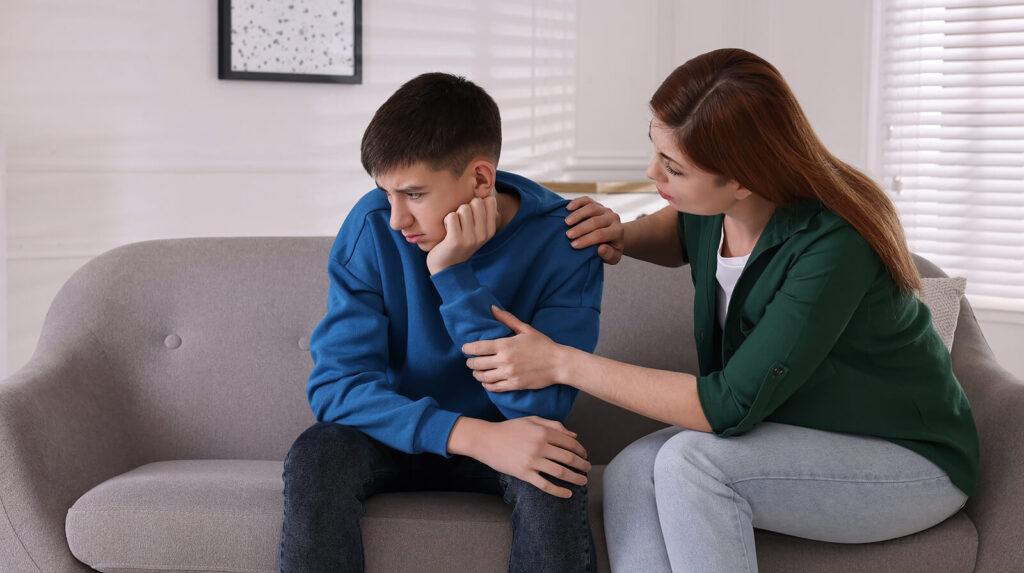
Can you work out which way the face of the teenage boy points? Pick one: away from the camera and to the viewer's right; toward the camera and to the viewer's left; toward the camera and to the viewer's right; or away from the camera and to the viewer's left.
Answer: toward the camera and to the viewer's left

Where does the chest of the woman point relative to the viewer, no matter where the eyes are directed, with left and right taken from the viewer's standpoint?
facing to the left of the viewer

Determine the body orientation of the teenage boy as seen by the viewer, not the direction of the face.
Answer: toward the camera

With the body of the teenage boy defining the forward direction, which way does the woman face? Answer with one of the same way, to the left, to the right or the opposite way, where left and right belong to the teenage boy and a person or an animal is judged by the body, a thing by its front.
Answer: to the right

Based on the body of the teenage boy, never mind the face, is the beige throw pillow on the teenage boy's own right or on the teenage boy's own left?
on the teenage boy's own left

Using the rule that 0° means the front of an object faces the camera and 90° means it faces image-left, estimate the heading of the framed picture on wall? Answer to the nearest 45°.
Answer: approximately 0°

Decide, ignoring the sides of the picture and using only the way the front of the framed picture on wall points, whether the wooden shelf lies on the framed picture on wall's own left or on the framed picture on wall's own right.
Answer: on the framed picture on wall's own left

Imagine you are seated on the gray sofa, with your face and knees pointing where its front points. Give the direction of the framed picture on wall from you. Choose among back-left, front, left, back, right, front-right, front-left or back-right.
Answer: back

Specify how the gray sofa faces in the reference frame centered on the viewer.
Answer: facing the viewer

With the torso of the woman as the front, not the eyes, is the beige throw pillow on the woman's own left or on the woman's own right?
on the woman's own right

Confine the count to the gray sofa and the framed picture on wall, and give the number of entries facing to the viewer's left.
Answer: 0
